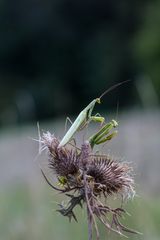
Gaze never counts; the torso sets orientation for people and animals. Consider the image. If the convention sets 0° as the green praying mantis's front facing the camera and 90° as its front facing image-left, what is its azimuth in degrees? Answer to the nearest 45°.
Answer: approximately 270°
